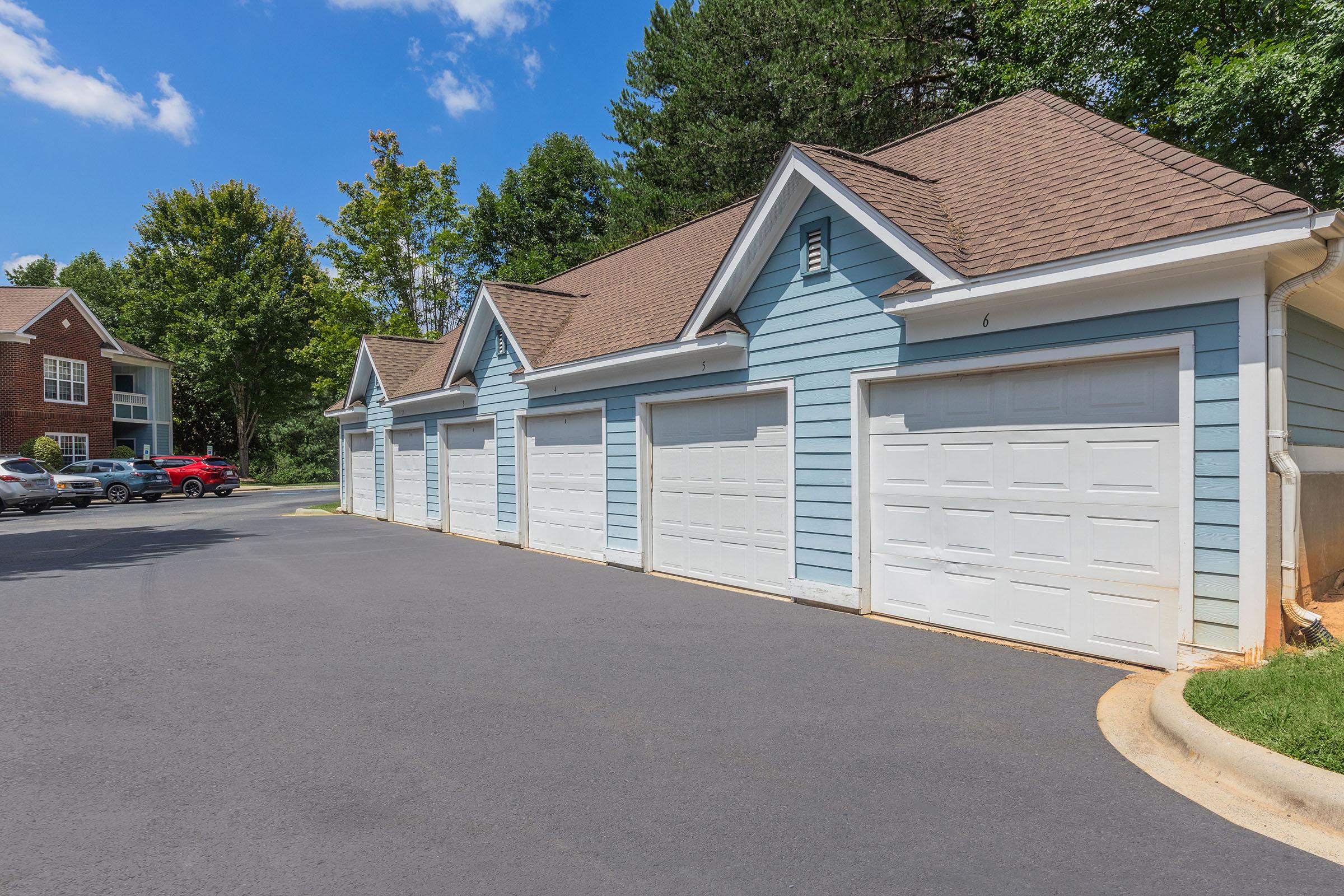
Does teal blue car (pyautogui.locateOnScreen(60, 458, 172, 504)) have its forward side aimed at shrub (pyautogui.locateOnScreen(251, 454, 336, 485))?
no

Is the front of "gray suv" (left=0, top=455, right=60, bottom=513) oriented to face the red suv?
no

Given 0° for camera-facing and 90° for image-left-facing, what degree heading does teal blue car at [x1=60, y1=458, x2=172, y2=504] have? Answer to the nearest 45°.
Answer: approximately 135°

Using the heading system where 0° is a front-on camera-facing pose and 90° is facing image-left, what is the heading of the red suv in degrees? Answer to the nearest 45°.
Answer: approximately 135°

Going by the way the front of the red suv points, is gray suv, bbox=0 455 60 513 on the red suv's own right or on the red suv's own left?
on the red suv's own left

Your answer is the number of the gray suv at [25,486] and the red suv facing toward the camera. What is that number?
0

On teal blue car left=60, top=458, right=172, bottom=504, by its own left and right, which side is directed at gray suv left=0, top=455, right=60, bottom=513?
left

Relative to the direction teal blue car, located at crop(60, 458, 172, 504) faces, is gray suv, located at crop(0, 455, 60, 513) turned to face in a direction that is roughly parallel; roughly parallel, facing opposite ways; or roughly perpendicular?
roughly parallel
